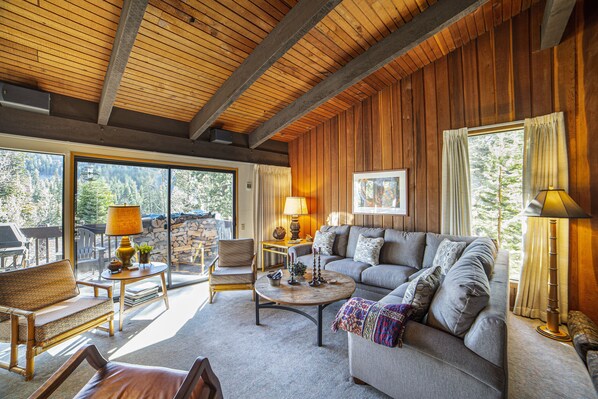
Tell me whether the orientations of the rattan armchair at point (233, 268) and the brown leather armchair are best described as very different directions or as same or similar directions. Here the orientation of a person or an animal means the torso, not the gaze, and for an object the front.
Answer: very different directions

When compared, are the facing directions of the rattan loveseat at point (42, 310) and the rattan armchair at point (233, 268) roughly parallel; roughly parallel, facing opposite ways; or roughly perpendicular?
roughly perpendicular

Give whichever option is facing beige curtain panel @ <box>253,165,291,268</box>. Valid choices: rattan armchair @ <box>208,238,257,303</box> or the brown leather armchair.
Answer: the brown leather armchair

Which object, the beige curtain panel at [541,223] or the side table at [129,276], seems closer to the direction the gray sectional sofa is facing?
the side table

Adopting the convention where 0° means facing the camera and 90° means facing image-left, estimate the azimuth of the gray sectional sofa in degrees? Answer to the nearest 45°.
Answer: approximately 45°

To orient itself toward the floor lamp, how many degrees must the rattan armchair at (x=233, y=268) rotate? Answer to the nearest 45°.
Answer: approximately 45° to its left

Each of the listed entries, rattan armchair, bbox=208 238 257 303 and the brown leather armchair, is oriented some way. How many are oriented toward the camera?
1

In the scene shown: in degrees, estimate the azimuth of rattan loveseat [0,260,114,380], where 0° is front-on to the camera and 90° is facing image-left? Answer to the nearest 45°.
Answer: approximately 315°

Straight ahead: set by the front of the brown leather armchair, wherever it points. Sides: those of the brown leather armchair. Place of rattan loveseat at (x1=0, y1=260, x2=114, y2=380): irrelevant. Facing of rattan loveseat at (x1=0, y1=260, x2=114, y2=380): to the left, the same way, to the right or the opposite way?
to the right

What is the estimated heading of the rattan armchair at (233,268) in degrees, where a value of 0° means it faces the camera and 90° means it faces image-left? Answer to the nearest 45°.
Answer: approximately 0°

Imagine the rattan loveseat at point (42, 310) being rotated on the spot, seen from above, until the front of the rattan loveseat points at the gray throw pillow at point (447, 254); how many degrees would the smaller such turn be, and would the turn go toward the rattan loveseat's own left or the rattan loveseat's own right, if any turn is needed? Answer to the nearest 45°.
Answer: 0° — it already faces it

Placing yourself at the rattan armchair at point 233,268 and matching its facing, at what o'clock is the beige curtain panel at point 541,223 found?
The beige curtain panel is roughly at 10 o'clock from the rattan armchair.

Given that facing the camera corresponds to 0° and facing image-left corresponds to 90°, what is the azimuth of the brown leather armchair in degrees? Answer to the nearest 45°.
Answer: approximately 225°

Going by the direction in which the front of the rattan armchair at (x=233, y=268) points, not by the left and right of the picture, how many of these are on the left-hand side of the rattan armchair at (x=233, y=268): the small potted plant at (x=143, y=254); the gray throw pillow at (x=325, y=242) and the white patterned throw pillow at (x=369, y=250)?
2

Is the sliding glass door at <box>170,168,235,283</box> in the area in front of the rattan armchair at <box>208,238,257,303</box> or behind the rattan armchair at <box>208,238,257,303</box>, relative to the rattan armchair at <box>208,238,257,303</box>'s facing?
behind

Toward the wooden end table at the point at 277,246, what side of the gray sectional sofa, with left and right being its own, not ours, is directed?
right
